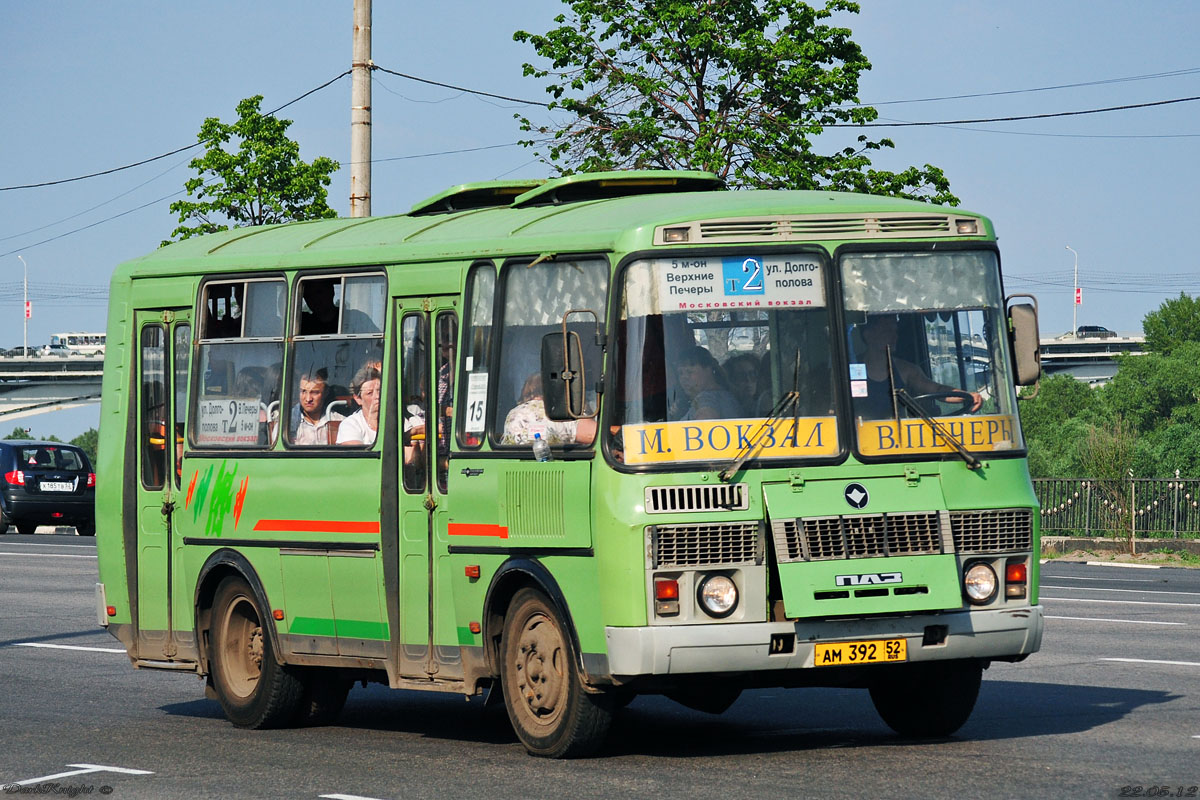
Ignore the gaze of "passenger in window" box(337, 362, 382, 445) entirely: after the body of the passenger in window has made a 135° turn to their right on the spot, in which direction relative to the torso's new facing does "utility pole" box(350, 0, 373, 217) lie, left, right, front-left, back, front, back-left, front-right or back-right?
right

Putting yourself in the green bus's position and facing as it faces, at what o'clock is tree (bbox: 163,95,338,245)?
The tree is roughly at 7 o'clock from the green bus.

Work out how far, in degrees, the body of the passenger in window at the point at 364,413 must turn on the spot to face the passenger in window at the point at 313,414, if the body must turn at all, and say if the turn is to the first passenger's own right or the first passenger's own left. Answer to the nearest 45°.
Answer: approximately 180°

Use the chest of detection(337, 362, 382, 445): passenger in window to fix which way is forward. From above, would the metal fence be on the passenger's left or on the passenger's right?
on the passenger's left

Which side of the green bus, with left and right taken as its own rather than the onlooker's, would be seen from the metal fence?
left

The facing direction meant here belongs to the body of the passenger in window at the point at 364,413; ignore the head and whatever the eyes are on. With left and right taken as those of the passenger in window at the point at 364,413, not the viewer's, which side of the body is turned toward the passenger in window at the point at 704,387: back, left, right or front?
front
